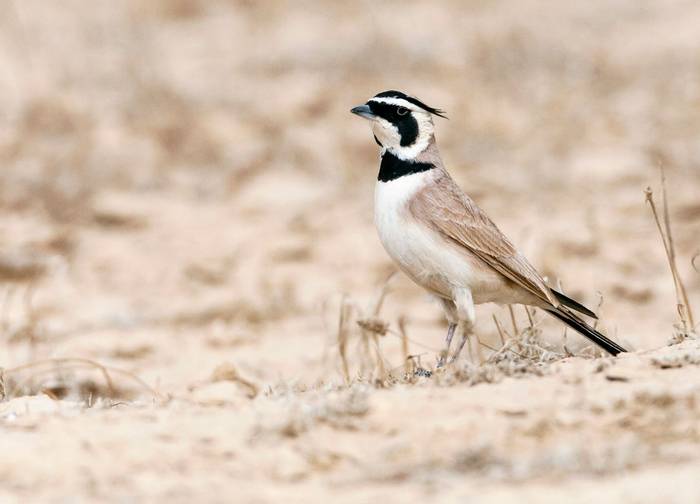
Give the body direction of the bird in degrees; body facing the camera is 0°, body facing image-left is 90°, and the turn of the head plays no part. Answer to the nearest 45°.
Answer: approximately 90°

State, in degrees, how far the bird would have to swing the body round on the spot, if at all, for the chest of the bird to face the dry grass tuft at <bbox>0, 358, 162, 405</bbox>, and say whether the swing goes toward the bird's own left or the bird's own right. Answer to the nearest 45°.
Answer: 0° — it already faces it
